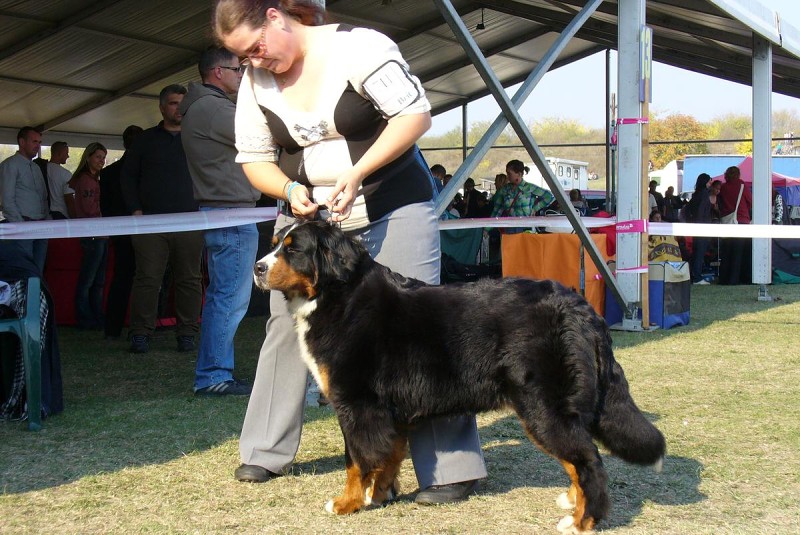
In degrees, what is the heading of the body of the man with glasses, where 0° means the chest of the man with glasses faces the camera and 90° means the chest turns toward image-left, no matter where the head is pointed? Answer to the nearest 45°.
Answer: approximately 270°

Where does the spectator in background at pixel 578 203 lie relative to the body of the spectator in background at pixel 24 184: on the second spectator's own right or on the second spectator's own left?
on the second spectator's own left

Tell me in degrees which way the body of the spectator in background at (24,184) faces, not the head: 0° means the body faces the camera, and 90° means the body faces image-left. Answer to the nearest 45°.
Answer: approximately 315°

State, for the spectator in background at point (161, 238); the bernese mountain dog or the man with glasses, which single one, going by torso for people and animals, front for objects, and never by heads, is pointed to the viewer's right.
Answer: the man with glasses

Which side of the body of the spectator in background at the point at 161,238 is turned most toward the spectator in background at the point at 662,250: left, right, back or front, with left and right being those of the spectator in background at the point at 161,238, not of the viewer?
left

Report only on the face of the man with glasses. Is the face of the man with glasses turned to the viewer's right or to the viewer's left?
to the viewer's right

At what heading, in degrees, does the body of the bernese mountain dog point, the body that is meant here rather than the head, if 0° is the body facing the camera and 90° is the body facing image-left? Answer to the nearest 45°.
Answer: approximately 90°
